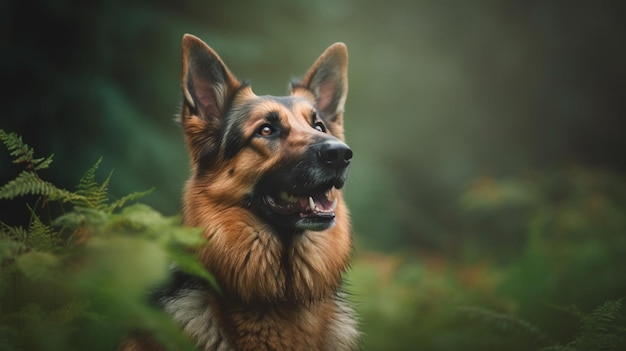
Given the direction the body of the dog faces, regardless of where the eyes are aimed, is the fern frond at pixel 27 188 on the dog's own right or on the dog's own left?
on the dog's own right

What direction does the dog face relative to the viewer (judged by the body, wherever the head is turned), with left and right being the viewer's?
facing the viewer and to the right of the viewer

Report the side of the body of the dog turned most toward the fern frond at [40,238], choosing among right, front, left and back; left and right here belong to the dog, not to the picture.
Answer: right

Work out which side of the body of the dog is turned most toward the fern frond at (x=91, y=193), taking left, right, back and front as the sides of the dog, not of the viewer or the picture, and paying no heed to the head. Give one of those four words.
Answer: right
